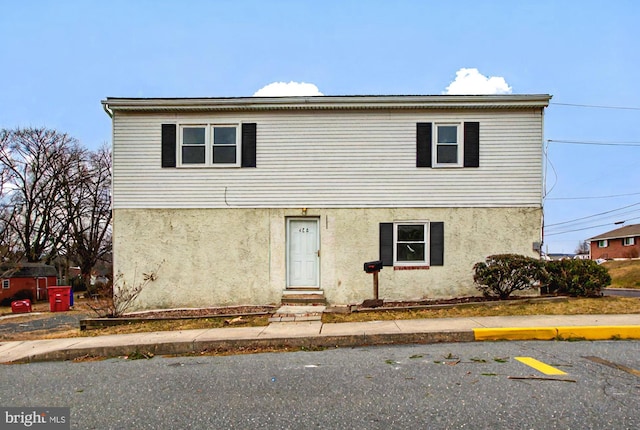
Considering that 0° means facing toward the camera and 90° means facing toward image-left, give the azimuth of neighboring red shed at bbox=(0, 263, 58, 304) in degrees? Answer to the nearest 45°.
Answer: approximately 0°

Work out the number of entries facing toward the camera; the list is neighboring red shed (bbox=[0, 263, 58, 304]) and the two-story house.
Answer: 2

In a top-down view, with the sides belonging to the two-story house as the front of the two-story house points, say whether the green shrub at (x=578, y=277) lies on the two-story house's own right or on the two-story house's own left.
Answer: on the two-story house's own left

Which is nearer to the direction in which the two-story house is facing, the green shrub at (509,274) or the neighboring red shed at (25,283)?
the green shrub
